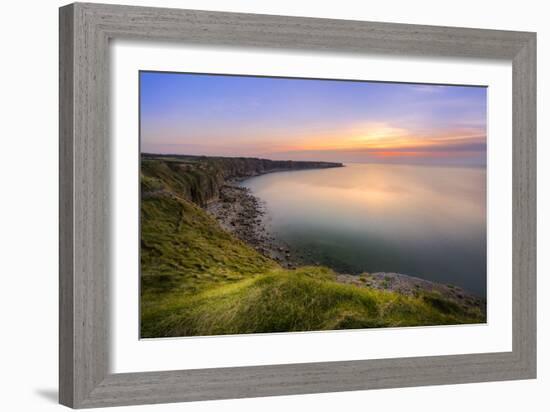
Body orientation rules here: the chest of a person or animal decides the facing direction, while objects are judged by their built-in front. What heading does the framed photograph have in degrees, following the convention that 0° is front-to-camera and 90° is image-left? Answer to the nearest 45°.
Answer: approximately 315°
